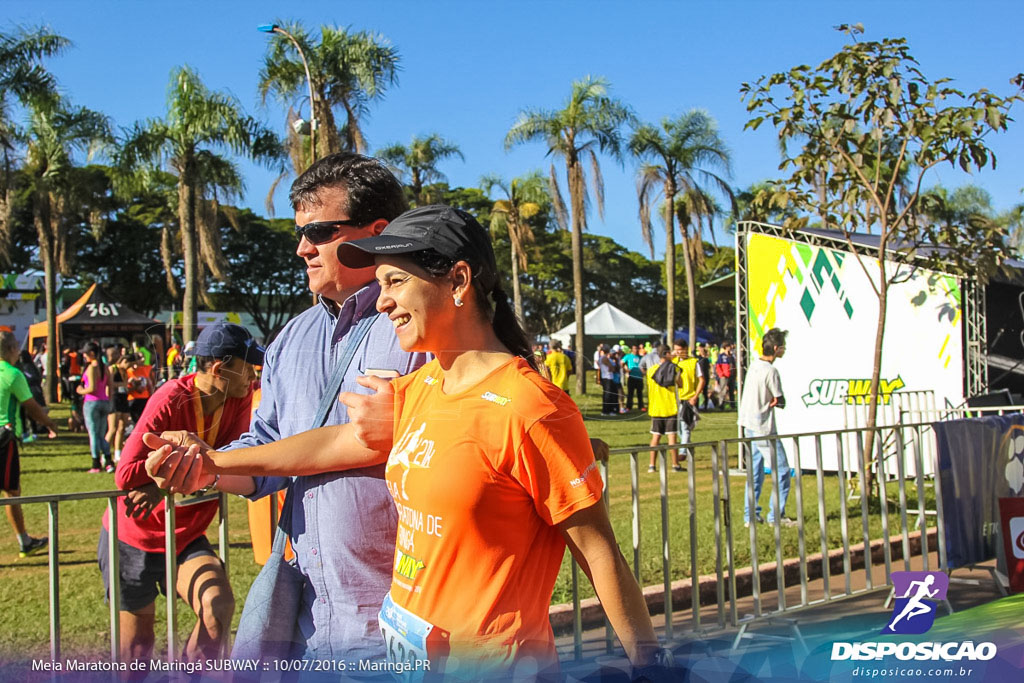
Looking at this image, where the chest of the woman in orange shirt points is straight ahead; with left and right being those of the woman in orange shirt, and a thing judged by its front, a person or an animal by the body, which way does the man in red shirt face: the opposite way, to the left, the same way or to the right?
to the left

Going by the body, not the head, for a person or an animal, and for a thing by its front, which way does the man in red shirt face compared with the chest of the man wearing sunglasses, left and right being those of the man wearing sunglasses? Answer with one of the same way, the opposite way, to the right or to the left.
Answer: to the left

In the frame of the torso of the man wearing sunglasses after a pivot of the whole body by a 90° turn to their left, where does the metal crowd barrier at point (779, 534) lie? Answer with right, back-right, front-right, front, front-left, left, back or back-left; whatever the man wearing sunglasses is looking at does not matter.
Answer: left

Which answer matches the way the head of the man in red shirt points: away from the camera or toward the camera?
toward the camera

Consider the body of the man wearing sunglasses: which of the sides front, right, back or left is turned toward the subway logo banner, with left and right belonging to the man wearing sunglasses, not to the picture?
back

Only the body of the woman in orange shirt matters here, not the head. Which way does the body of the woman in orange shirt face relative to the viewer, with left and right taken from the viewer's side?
facing the viewer and to the left of the viewer

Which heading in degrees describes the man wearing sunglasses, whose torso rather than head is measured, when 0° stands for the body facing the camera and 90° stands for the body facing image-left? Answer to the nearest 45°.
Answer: approximately 45°

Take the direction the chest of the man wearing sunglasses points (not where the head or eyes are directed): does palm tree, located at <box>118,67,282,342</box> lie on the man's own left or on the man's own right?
on the man's own right

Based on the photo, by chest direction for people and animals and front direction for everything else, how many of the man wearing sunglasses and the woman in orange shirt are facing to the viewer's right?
0

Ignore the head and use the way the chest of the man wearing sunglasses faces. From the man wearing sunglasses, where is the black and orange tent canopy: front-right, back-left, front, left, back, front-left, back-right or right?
back-right

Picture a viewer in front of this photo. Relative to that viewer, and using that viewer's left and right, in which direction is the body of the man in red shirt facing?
facing the viewer and to the right of the viewer

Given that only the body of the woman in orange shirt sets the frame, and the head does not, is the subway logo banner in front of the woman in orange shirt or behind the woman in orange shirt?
behind
